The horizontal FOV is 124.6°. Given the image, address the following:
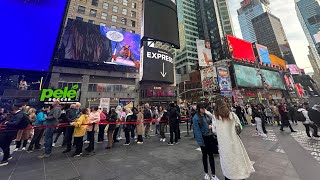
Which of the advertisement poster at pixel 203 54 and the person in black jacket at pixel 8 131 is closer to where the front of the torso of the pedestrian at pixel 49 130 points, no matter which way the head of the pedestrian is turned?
the person in black jacket

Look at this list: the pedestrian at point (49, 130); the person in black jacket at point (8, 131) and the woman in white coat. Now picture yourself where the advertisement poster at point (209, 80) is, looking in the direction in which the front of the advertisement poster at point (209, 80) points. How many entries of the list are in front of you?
3

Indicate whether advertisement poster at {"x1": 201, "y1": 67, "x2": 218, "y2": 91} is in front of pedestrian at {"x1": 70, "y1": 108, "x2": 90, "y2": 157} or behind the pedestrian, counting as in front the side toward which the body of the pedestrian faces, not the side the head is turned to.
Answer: behind

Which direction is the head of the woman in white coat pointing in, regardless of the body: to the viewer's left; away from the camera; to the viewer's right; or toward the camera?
away from the camera

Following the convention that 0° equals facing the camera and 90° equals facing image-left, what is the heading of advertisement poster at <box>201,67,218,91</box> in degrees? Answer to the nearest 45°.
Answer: approximately 0°

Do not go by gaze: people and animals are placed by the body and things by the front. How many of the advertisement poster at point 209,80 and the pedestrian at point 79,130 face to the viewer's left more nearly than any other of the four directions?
1

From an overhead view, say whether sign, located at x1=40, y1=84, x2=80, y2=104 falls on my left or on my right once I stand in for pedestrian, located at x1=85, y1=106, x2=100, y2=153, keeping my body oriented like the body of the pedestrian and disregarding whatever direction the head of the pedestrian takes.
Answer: on my right
